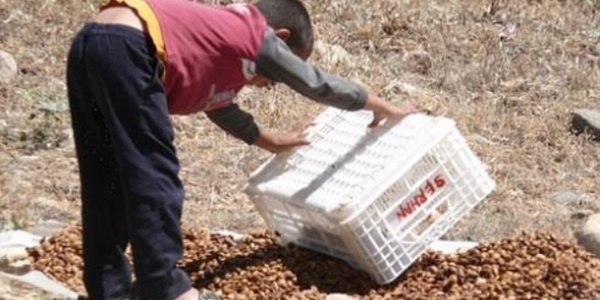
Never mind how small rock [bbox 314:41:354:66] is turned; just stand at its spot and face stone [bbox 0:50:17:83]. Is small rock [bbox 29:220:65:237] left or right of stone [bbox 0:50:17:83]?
left

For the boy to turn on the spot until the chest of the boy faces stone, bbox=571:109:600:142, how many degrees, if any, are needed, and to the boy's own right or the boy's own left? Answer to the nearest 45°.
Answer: approximately 45° to the boy's own left

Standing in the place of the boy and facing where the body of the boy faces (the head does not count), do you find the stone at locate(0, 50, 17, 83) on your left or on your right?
on your left

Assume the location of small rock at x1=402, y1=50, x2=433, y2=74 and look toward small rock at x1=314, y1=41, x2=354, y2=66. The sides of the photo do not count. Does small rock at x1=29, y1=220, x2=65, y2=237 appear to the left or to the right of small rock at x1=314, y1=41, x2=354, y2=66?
left

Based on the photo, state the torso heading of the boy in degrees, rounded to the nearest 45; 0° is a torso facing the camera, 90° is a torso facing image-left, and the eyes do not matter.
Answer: approximately 270°

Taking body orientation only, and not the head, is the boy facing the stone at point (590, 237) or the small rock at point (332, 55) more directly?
the stone

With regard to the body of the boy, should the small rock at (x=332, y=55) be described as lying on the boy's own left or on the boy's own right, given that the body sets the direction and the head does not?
on the boy's own left
